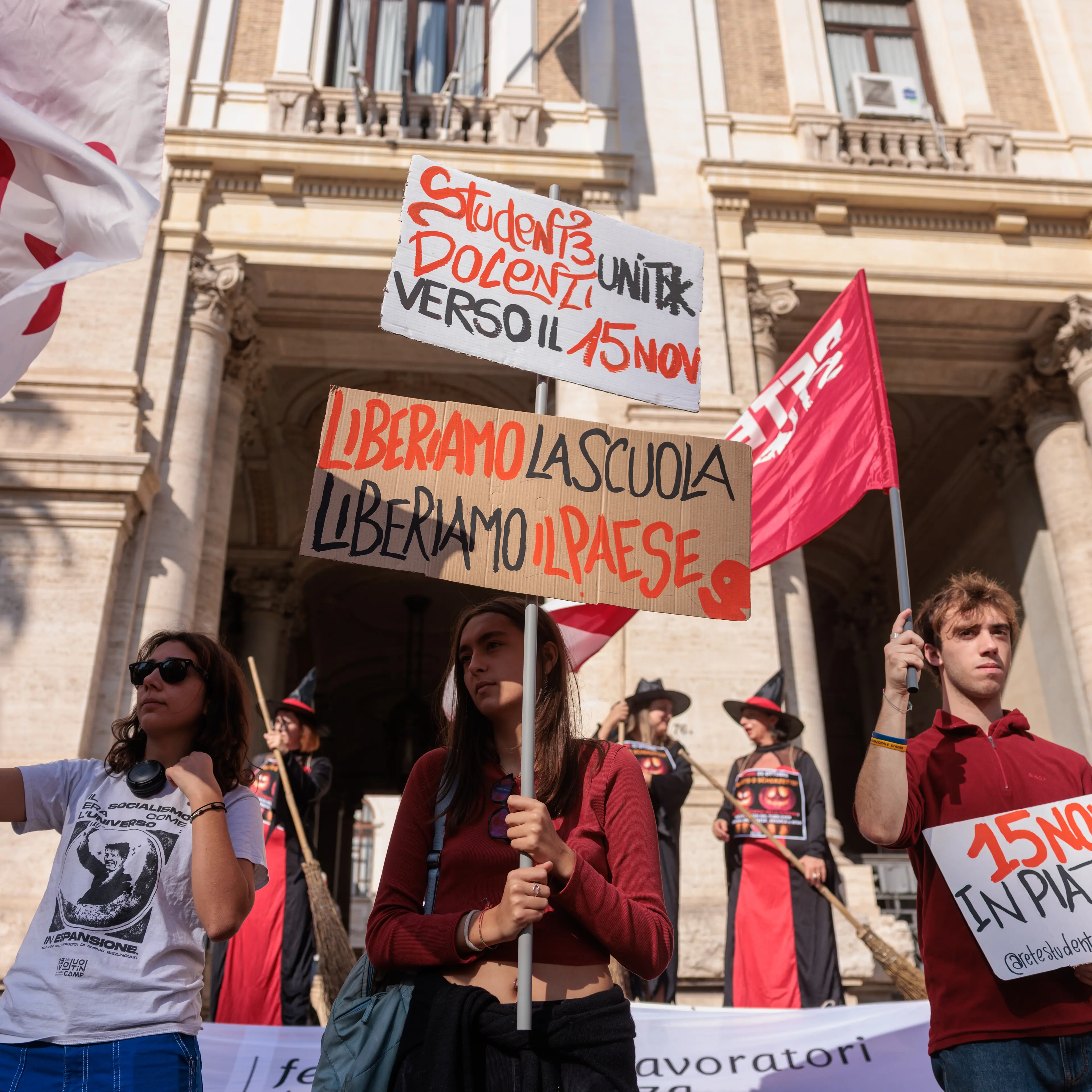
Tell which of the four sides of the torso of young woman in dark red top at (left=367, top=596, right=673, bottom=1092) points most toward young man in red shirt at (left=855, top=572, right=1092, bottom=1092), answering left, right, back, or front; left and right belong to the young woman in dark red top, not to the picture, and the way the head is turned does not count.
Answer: left

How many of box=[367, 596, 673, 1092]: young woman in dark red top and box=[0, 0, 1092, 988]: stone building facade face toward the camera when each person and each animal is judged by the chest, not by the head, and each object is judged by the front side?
2

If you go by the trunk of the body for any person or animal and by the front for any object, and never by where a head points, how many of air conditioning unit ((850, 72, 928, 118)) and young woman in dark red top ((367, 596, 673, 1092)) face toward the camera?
2

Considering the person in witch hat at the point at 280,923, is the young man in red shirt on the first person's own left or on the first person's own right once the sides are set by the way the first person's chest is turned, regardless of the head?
on the first person's own left

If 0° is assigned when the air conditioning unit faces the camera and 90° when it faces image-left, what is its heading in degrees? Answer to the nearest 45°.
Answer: approximately 0°

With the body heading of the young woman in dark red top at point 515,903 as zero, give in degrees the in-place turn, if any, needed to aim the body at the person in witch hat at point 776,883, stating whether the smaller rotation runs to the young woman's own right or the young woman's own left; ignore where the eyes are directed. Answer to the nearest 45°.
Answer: approximately 180°

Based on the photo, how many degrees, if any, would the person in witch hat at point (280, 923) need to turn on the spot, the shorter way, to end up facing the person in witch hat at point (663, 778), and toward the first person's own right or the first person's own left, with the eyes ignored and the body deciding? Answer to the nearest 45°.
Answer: approximately 135° to the first person's own left
